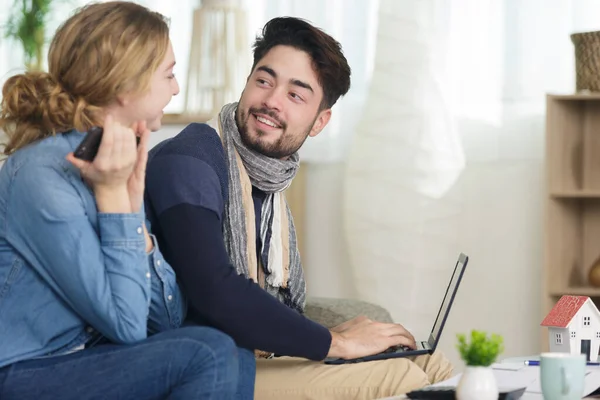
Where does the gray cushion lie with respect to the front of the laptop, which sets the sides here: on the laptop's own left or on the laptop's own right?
on the laptop's own right

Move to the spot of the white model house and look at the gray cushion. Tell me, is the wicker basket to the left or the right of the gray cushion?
right

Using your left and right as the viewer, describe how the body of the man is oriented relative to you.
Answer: facing to the right of the viewer

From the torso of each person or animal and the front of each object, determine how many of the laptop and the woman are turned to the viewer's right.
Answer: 1

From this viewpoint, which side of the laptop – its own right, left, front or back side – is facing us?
left

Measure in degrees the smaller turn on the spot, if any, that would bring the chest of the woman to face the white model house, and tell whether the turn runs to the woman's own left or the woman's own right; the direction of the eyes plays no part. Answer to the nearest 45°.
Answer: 0° — they already face it

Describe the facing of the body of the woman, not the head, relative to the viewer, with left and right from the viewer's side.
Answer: facing to the right of the viewer

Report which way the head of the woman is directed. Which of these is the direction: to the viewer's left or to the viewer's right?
to the viewer's right

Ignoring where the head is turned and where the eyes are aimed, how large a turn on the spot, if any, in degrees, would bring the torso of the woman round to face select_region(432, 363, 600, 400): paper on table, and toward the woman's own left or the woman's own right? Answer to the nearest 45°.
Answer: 0° — they already face it

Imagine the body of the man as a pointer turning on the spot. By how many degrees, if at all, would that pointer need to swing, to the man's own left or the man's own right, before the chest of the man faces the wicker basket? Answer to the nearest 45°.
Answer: approximately 45° to the man's own left
